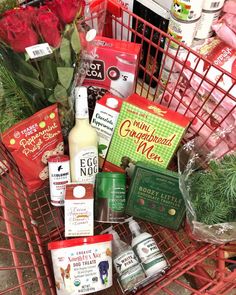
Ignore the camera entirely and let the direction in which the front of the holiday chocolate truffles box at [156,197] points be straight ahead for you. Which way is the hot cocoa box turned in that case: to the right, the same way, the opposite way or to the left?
the same way

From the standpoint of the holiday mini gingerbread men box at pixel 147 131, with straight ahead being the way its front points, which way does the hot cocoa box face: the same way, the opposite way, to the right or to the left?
the same way

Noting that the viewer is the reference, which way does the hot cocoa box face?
facing the viewer

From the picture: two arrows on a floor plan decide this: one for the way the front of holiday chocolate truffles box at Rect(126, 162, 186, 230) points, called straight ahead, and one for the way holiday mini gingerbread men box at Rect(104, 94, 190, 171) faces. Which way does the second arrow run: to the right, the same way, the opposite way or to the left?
the same way

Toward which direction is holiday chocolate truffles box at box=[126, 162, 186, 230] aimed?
toward the camera

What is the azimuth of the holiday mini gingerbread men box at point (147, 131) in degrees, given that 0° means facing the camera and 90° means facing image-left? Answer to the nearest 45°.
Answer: approximately 0°
